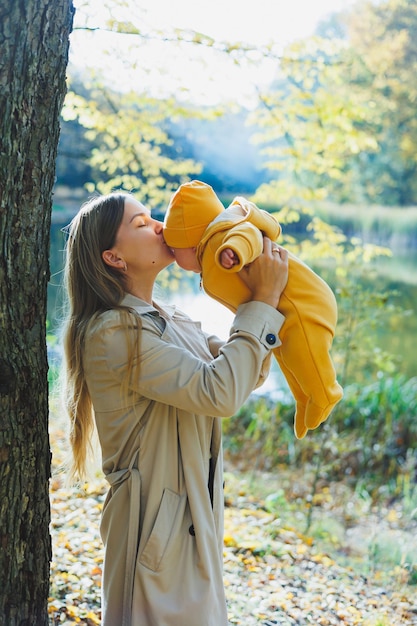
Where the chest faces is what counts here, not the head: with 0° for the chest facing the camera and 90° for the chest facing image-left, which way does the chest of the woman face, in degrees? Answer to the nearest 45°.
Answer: approximately 270°

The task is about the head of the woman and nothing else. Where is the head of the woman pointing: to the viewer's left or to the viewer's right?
to the viewer's right
